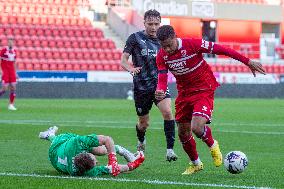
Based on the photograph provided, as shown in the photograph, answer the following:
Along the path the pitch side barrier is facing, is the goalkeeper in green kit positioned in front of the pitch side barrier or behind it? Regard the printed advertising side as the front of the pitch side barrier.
in front

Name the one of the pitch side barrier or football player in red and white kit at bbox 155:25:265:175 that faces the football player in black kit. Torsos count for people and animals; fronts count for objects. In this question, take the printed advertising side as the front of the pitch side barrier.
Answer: the pitch side barrier

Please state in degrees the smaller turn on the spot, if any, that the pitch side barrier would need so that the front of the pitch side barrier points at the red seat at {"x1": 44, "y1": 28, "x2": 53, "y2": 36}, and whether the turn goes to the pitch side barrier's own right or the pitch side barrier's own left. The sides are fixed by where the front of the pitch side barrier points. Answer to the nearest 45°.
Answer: approximately 135° to the pitch side barrier's own right

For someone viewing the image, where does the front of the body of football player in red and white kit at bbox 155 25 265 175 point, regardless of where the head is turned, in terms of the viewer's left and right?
facing the viewer and to the left of the viewer

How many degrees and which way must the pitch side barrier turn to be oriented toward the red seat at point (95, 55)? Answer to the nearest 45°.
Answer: approximately 180°

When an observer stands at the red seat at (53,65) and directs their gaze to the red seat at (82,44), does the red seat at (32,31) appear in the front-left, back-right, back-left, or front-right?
front-left

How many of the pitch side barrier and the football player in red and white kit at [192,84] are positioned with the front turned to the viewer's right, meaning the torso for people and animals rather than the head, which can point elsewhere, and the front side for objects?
0

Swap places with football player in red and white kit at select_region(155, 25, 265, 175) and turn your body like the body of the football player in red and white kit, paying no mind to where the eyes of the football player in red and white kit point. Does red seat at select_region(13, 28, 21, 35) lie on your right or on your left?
on your right

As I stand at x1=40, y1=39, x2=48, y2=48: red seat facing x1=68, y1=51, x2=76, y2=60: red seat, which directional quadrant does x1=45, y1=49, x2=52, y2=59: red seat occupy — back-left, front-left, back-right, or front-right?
front-right

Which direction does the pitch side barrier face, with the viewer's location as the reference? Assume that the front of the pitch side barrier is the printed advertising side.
facing the viewer
